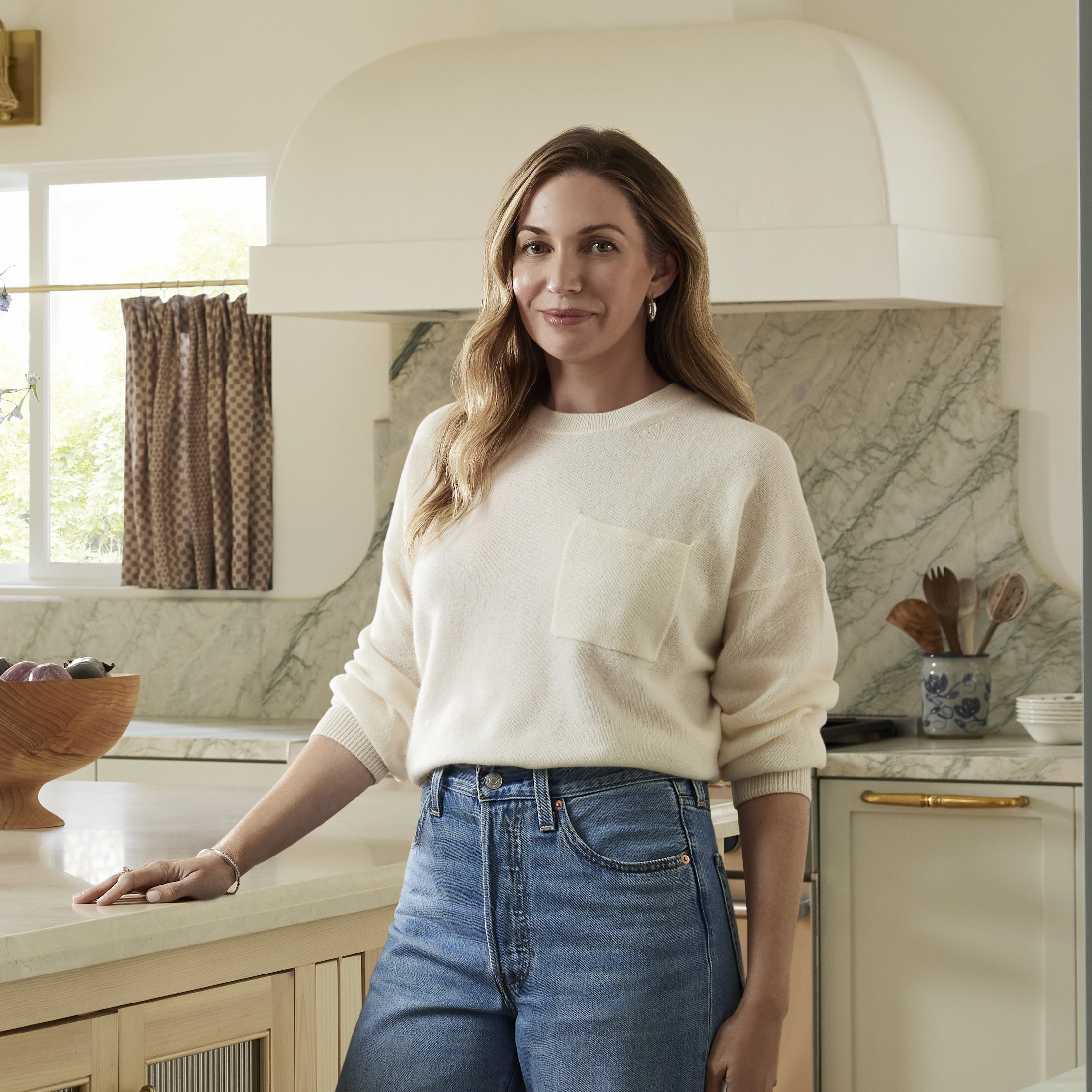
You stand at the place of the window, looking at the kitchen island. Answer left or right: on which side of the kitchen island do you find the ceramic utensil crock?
left

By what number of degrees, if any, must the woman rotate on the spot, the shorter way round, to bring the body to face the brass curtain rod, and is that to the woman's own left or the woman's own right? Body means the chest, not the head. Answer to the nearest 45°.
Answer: approximately 135° to the woman's own right

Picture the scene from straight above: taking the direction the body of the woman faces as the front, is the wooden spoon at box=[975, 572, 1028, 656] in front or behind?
behind

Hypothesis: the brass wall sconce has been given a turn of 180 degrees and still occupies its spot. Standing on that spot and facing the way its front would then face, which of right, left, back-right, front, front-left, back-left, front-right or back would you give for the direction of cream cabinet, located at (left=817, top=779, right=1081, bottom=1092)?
back-right

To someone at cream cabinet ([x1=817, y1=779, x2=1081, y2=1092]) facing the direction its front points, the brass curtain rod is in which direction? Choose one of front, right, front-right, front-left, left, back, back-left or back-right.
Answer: right

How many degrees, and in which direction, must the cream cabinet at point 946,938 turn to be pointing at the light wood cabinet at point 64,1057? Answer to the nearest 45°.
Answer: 0° — it already faces it

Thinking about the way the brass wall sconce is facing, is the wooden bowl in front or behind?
in front

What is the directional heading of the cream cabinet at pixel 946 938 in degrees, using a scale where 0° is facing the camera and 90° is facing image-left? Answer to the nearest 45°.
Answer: approximately 0°

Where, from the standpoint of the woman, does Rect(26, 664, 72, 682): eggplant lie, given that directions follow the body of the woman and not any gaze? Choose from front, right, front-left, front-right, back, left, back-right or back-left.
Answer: right

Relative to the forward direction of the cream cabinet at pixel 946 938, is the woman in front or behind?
in front

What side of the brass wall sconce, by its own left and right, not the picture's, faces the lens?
front

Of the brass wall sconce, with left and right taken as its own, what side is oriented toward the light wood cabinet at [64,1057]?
front

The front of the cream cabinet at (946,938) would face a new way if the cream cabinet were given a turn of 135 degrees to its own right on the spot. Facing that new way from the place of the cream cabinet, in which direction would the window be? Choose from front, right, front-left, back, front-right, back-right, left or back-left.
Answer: front-left

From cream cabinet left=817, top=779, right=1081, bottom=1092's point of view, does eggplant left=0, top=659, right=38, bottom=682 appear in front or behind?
in front

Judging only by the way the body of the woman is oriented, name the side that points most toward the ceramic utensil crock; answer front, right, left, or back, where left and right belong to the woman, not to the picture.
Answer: back
